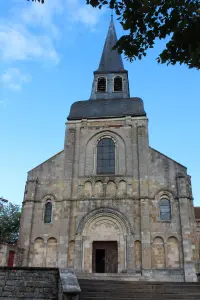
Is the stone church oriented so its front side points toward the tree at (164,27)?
yes

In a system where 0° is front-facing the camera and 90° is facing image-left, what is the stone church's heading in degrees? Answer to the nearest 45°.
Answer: approximately 0°

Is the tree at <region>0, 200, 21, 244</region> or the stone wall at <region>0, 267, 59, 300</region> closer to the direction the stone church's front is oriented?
the stone wall

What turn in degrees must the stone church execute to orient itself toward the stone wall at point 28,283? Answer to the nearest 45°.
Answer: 0° — it already faces it
